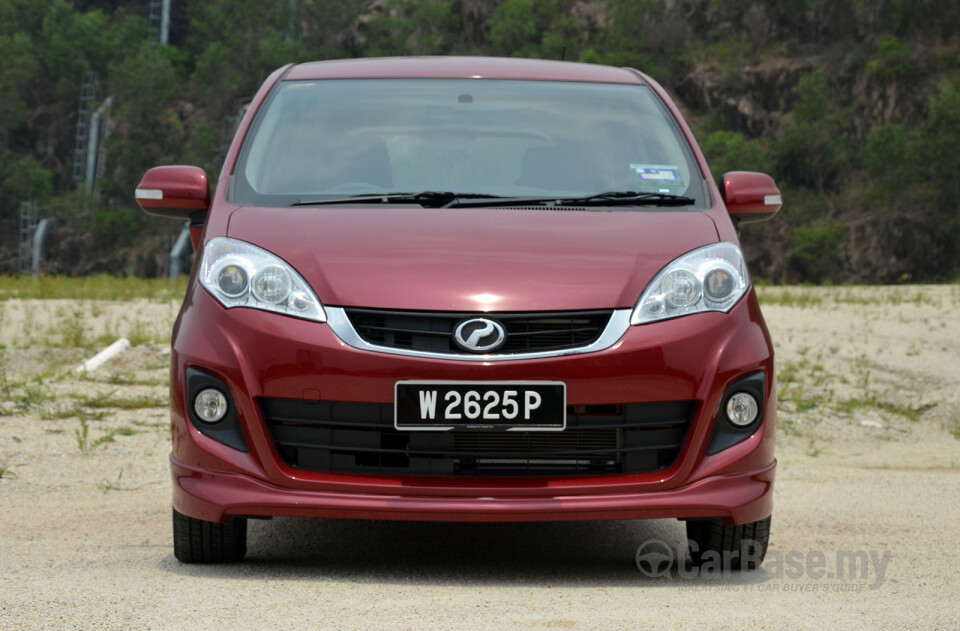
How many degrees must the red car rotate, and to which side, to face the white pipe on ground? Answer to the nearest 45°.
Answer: approximately 135° to its right

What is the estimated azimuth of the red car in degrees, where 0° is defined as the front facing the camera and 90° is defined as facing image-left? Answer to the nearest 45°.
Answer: approximately 0°
